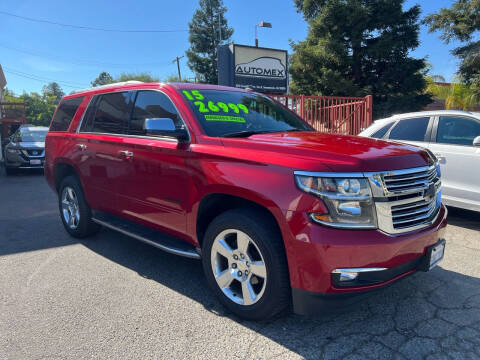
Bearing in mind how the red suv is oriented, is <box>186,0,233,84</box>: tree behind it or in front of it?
behind

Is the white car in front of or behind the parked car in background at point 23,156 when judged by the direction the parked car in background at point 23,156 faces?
in front

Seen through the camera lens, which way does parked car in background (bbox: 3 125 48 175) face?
facing the viewer and to the right of the viewer

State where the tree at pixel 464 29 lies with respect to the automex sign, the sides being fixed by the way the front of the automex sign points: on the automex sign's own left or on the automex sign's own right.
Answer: on the automex sign's own left

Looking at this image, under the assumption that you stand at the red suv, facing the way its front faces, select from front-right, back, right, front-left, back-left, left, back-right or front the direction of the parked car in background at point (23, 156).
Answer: back

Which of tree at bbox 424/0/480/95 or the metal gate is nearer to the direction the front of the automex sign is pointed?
the metal gate

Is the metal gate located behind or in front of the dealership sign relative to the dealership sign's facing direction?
in front

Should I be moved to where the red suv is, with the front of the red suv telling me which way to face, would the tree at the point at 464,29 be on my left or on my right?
on my left

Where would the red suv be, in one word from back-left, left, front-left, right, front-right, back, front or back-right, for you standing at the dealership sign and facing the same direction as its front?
front-right

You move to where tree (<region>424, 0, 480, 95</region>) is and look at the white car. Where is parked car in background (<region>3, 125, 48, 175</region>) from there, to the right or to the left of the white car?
right

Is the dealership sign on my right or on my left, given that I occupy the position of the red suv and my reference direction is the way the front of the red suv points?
on my left

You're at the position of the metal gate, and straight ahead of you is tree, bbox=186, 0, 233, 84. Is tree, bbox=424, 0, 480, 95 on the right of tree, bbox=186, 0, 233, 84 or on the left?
right

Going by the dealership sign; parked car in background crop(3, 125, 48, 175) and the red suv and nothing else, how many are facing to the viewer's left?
0

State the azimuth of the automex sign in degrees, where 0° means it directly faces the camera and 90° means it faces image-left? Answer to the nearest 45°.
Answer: approximately 0°
